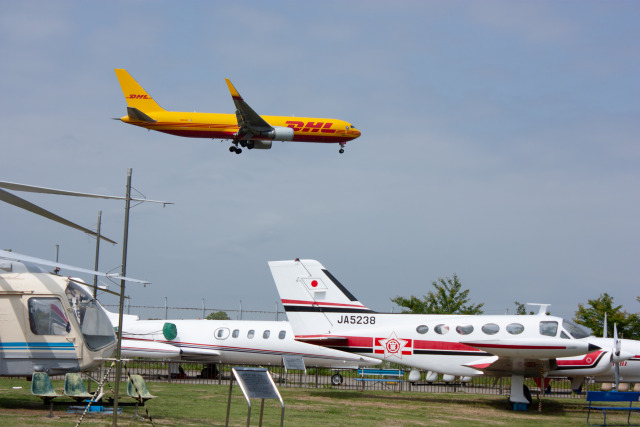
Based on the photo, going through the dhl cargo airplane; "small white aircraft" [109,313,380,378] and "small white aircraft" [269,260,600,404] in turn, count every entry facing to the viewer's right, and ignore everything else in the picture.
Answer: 3

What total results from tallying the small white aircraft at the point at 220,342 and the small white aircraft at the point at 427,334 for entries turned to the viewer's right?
2

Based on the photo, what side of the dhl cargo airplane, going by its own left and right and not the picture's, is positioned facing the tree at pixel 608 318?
right

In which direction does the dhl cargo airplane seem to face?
to the viewer's right

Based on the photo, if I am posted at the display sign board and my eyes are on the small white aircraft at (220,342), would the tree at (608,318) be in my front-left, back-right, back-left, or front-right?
front-right

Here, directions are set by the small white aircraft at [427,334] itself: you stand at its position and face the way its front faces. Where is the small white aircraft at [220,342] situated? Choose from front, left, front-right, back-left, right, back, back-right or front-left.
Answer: back-left

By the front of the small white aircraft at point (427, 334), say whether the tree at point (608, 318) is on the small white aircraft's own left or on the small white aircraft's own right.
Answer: on the small white aircraft's own left

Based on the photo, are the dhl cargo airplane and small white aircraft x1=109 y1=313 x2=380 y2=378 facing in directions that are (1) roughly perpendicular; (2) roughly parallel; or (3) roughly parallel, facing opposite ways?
roughly parallel

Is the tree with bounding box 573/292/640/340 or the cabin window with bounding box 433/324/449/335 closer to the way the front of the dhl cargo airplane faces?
the tree

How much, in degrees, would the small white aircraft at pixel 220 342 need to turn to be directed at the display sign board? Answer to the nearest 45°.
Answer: approximately 90° to its right

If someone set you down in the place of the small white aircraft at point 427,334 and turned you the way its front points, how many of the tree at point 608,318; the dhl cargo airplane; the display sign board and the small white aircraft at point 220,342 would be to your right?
1

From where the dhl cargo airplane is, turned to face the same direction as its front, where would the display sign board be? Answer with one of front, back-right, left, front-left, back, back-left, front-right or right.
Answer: right

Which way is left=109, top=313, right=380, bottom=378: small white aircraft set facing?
to the viewer's right

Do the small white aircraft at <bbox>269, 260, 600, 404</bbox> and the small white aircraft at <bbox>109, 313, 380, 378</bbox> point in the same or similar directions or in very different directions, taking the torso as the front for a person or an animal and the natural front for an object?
same or similar directions

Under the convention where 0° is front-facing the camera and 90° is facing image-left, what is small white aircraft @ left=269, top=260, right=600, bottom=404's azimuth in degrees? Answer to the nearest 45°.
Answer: approximately 270°

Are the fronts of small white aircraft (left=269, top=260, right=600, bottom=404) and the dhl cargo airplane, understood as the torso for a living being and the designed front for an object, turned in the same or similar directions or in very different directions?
same or similar directions
